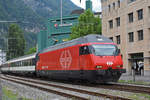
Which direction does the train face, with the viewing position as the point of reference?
facing the viewer and to the right of the viewer
